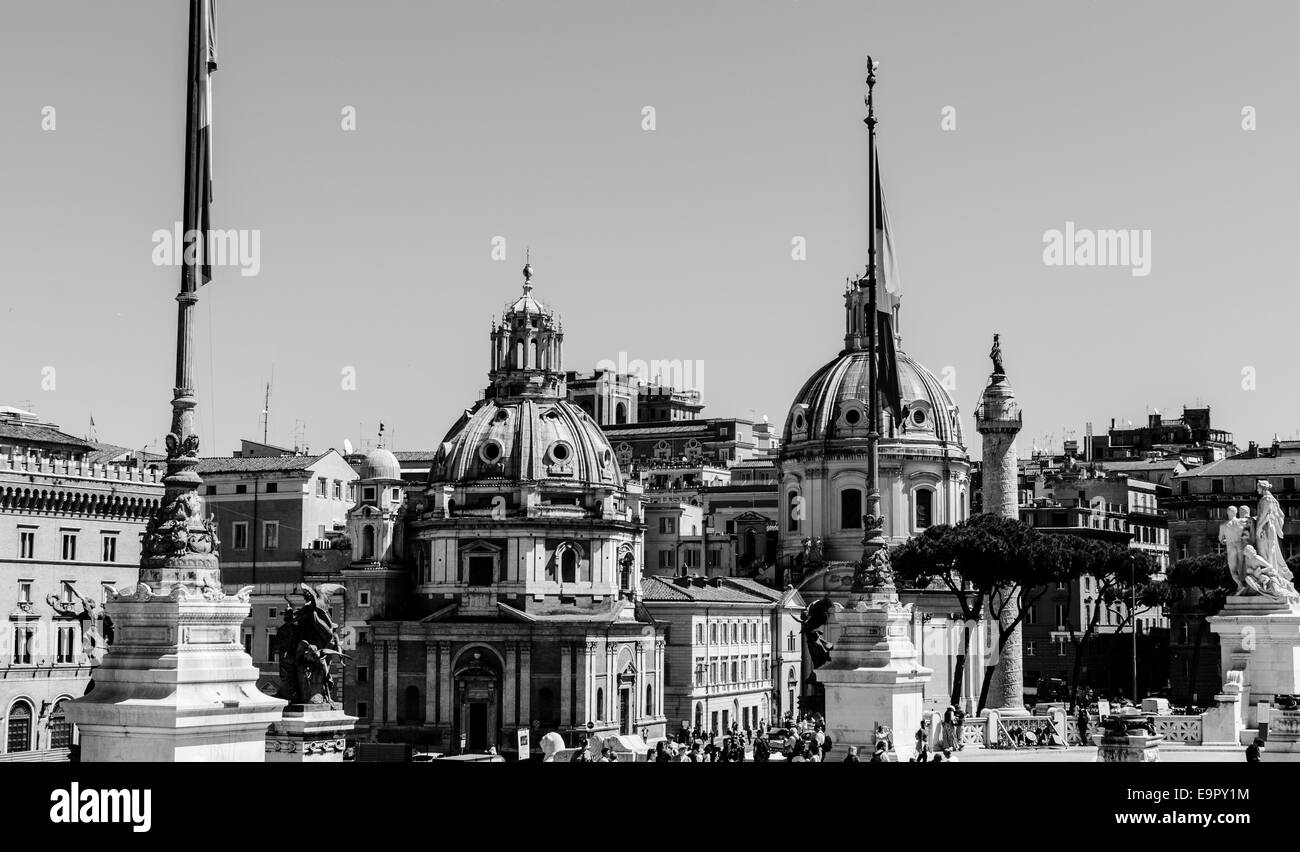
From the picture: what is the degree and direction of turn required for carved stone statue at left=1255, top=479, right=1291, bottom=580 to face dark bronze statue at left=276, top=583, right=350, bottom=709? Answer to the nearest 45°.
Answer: approximately 45° to its left

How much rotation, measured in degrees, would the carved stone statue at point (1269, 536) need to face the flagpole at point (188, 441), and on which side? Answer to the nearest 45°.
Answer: approximately 45° to its left

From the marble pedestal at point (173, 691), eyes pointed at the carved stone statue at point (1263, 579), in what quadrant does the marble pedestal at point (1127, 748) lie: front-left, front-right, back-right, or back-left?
front-right

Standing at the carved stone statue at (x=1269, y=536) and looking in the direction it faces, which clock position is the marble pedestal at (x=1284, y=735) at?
The marble pedestal is roughly at 9 o'clock from the carved stone statue.

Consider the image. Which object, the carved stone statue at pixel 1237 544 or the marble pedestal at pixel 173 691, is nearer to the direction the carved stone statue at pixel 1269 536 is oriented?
the carved stone statue

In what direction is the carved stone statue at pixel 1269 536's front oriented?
to the viewer's left

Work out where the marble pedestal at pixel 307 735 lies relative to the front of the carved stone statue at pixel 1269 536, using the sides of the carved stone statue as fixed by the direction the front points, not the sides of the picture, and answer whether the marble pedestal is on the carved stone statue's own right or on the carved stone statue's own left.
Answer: on the carved stone statue's own left

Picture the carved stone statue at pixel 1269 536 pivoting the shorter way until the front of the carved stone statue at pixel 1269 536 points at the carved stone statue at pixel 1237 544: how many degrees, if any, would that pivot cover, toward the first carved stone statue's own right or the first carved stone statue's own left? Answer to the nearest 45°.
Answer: approximately 45° to the first carved stone statue's own left

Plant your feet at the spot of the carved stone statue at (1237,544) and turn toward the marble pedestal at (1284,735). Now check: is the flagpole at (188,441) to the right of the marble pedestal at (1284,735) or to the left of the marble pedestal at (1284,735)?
right
